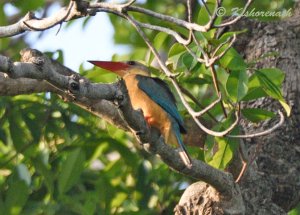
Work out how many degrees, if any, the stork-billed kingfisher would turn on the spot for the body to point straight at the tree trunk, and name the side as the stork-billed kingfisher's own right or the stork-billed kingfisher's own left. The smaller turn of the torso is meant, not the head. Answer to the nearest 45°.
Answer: approximately 180°

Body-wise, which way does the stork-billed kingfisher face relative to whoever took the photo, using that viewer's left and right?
facing to the left of the viewer
